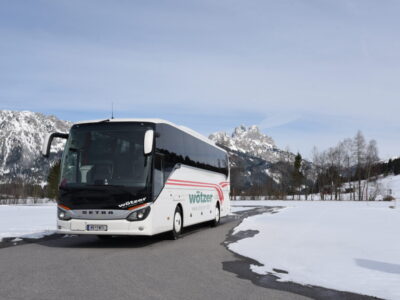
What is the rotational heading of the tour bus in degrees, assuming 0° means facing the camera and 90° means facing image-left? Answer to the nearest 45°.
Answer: approximately 45°
